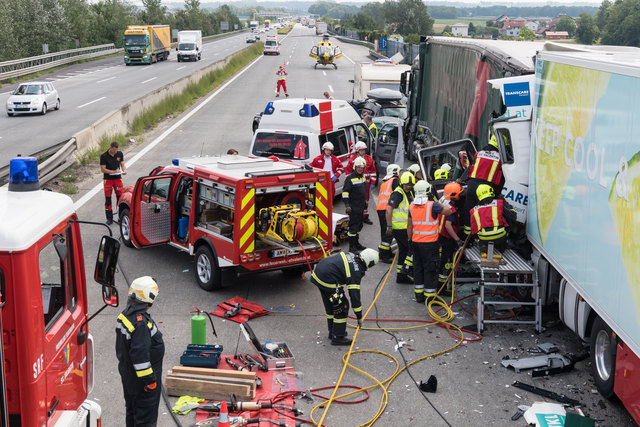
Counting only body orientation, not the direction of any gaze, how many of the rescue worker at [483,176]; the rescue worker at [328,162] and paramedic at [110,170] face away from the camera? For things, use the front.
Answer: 1

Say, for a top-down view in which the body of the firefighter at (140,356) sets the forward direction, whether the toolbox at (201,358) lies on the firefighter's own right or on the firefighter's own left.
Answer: on the firefighter's own left

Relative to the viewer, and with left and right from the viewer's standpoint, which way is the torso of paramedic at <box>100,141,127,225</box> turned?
facing the viewer

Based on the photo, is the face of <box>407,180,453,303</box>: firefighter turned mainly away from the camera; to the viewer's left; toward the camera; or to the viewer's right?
away from the camera

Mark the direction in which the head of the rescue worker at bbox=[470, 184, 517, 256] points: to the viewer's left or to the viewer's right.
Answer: to the viewer's right

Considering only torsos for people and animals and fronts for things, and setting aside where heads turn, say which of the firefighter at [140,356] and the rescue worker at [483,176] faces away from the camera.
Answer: the rescue worker

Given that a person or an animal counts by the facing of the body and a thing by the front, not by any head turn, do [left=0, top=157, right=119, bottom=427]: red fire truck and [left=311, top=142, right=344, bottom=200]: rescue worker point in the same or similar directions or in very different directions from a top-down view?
very different directions

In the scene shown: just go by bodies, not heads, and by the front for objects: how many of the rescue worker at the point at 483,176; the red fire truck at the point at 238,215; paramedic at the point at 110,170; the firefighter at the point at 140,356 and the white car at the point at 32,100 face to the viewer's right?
1

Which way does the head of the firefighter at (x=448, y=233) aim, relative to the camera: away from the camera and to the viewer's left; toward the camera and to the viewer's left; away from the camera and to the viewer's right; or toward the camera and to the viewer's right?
away from the camera and to the viewer's right

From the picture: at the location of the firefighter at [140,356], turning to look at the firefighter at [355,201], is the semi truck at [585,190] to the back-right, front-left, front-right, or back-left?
front-right

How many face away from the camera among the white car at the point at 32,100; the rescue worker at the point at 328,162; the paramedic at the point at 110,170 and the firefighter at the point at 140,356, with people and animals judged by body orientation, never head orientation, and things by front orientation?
0
